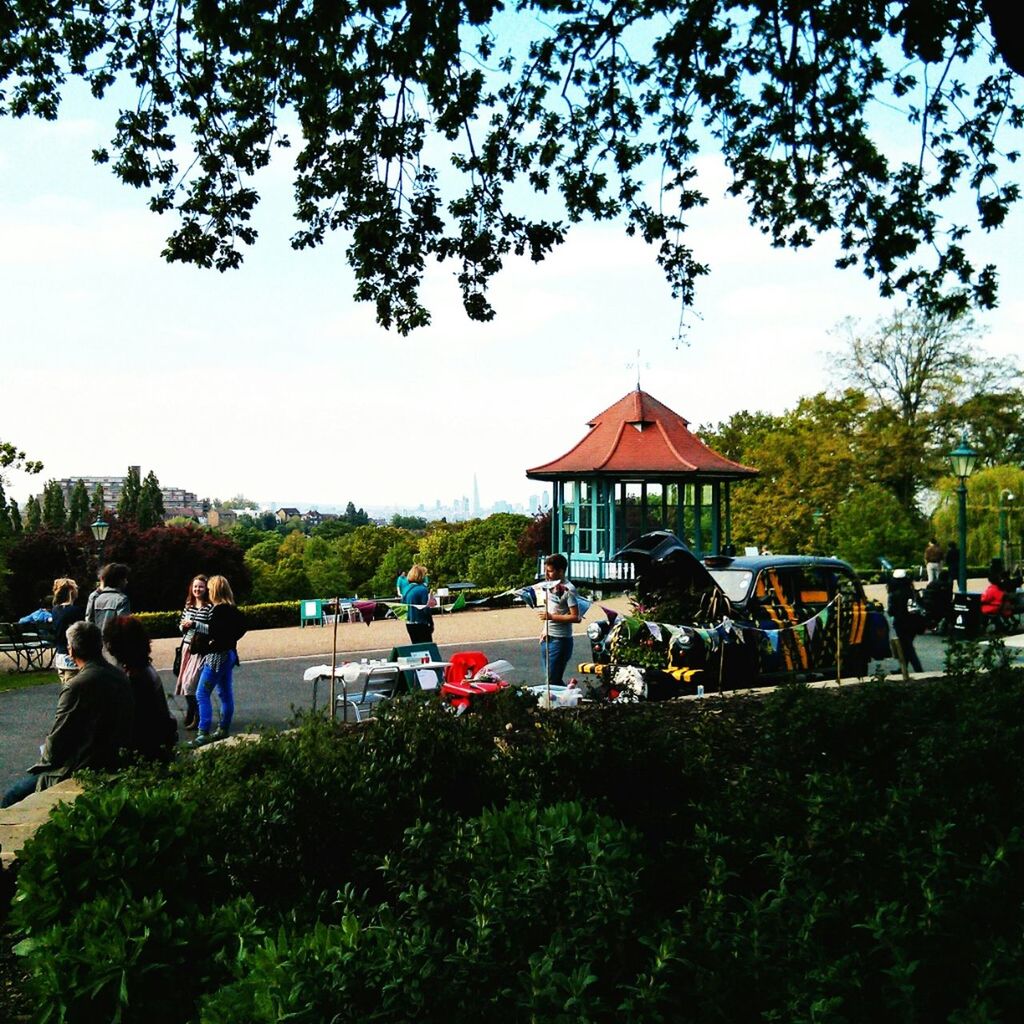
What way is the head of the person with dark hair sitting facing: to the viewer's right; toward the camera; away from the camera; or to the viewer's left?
away from the camera

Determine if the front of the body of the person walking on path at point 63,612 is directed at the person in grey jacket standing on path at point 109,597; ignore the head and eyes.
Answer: no

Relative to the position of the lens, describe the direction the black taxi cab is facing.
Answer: facing the viewer and to the left of the viewer

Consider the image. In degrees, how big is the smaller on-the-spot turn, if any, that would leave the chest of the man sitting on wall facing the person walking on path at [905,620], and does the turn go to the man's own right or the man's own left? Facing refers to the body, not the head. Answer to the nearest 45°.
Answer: approximately 90° to the man's own right

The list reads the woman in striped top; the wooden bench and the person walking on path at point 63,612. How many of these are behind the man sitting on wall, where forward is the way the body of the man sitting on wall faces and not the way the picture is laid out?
0

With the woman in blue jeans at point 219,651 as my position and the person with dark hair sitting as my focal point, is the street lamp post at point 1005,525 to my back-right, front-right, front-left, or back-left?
back-left

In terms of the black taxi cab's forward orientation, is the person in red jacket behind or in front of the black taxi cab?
behind

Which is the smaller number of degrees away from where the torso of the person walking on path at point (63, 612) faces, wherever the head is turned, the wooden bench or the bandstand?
the bandstand

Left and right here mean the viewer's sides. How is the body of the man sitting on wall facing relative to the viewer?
facing away from the viewer and to the left of the viewer

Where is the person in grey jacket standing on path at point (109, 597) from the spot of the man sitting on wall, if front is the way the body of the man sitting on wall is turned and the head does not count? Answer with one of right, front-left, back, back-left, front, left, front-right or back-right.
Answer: front-right

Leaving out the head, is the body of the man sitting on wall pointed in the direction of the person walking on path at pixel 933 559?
no

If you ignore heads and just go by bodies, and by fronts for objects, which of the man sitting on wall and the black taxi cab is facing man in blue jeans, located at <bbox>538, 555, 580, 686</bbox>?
the black taxi cab

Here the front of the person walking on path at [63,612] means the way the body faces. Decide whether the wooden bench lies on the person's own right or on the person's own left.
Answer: on the person's own left
